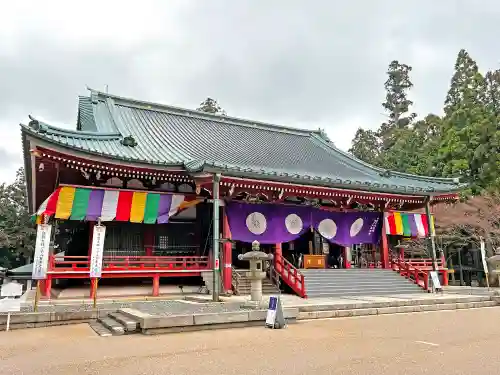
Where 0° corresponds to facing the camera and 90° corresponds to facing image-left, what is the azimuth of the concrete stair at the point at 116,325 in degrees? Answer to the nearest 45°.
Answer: approximately 45°

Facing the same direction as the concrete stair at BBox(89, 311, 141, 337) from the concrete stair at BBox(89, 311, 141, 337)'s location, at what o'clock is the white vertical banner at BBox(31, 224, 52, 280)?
The white vertical banner is roughly at 3 o'clock from the concrete stair.

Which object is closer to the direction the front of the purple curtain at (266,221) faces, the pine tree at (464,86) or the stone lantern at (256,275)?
the stone lantern

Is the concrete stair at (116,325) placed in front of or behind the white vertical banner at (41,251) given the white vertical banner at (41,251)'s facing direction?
in front

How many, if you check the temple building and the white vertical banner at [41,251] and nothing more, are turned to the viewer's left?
0

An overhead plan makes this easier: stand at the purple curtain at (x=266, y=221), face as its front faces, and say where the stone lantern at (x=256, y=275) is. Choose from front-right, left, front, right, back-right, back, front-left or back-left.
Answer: front-right

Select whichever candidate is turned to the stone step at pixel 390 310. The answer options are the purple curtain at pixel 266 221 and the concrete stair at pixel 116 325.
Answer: the purple curtain
